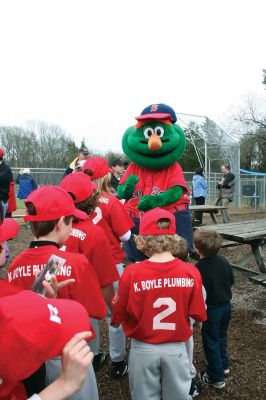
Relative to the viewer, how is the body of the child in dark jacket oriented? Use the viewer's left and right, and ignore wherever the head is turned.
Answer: facing away from the viewer and to the left of the viewer

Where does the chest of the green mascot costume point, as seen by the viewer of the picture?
toward the camera

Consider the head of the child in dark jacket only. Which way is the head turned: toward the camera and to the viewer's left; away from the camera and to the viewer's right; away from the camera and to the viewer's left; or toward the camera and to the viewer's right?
away from the camera and to the viewer's left

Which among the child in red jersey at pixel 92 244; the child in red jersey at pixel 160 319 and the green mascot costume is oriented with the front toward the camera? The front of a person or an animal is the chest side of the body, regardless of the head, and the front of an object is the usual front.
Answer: the green mascot costume

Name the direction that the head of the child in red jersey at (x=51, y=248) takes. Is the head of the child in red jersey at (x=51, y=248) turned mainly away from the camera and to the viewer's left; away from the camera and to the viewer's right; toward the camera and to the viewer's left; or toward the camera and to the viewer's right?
away from the camera and to the viewer's right

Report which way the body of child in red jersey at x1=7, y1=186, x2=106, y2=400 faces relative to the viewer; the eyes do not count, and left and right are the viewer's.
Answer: facing away from the viewer and to the right of the viewer

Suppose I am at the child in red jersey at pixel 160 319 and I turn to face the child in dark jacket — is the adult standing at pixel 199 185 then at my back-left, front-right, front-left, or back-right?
front-left

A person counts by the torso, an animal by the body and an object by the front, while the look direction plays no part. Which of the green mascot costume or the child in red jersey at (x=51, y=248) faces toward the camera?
the green mascot costume

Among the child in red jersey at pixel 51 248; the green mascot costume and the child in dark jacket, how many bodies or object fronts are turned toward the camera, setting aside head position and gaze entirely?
1

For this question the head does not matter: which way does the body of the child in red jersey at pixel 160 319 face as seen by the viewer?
away from the camera

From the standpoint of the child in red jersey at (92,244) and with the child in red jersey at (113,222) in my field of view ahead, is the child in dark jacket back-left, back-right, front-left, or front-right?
front-right

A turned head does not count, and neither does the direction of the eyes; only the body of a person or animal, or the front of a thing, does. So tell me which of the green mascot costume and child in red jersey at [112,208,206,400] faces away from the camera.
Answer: the child in red jersey

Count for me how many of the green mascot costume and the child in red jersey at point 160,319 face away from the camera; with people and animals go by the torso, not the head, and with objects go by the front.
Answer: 1

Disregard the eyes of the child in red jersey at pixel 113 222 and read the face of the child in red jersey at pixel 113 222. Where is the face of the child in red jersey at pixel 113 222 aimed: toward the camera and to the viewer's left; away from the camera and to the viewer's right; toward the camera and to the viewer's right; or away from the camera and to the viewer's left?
away from the camera and to the viewer's right

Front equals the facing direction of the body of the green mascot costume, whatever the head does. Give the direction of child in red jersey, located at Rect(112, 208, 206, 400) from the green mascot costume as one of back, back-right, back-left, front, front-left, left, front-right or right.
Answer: front

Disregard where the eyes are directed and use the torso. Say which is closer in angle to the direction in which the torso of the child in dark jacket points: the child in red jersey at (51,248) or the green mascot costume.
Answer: the green mascot costume

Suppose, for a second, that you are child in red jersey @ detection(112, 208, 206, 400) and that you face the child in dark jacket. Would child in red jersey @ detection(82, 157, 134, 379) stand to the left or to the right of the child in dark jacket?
left

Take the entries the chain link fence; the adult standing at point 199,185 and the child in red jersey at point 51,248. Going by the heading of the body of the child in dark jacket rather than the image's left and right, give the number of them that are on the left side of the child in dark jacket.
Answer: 1

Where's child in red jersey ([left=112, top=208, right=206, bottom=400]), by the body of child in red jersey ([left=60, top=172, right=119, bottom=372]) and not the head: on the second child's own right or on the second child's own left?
on the second child's own right

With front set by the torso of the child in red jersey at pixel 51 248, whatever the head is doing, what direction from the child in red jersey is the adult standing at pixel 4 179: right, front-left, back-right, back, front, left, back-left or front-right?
front-left

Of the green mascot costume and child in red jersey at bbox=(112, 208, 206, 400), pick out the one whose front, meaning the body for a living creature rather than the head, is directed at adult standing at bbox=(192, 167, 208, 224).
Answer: the child in red jersey
